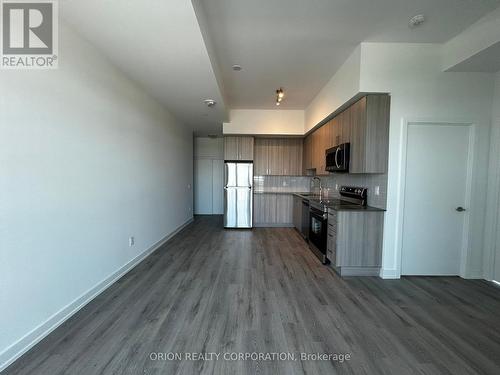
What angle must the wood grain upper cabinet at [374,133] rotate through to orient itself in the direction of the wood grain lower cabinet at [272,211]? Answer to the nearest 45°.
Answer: approximately 45° to its right

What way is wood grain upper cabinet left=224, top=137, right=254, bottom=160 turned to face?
toward the camera

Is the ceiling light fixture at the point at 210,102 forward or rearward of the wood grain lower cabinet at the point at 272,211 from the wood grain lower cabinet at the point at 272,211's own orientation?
forward

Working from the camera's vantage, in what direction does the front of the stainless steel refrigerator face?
facing the viewer

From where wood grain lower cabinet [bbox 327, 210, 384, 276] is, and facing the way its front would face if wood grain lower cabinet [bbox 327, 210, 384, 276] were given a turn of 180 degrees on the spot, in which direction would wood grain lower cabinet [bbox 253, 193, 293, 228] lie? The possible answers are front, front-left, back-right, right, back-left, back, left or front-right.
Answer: back-left

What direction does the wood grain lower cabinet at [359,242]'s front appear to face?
to the viewer's left

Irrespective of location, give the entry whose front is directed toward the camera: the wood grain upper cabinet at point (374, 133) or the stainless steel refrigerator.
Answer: the stainless steel refrigerator

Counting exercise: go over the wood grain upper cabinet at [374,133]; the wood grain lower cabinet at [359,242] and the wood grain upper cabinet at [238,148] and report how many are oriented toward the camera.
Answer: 1

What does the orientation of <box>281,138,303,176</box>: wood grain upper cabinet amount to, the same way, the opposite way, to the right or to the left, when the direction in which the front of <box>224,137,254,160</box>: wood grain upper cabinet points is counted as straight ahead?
the same way

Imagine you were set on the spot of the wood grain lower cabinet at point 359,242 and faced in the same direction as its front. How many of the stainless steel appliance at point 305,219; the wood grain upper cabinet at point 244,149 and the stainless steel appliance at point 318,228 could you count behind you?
0

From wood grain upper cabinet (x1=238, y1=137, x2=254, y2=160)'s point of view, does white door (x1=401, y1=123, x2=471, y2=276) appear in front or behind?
in front
